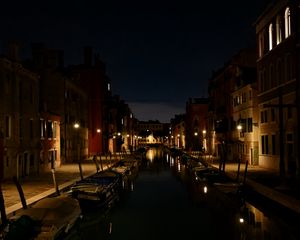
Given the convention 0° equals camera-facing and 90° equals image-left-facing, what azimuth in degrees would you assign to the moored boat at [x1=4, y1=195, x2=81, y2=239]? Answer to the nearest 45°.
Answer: approximately 225°

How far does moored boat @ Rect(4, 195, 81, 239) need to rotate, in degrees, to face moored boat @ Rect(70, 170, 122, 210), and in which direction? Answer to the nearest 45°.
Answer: approximately 45° to its left
